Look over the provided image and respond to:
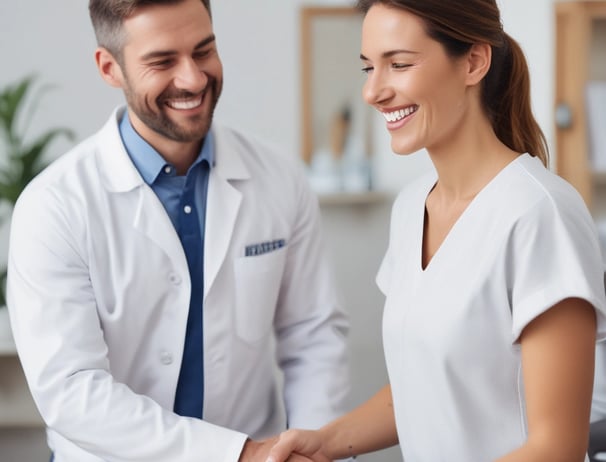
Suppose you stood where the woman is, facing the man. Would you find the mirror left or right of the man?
right

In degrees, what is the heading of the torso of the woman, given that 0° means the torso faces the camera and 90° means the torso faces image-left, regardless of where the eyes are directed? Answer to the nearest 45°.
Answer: approximately 45°

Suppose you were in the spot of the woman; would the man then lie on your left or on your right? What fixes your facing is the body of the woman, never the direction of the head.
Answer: on your right

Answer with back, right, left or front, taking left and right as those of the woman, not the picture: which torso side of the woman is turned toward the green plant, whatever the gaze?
right

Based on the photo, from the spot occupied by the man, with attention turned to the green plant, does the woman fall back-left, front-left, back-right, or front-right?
back-right

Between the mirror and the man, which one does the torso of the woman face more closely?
the man

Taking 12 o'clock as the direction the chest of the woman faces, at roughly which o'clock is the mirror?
The mirror is roughly at 4 o'clock from the woman.

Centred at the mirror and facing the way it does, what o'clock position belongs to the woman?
The woman is roughly at 12 o'clock from the mirror.

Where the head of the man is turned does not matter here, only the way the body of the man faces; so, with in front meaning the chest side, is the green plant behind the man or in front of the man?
behind

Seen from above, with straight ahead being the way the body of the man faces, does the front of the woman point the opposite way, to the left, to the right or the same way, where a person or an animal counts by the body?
to the right
